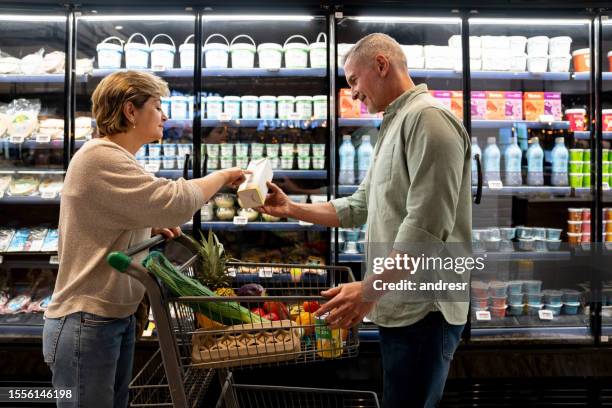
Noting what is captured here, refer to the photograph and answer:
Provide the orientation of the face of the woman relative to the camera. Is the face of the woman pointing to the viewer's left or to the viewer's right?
to the viewer's right

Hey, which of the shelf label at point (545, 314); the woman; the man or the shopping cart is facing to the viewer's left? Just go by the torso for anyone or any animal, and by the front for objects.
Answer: the man

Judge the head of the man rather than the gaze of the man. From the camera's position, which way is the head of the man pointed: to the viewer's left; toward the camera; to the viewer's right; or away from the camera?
to the viewer's left

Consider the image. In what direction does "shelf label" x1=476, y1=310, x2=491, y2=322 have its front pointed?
toward the camera

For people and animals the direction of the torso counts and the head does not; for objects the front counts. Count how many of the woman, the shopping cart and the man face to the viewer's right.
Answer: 2

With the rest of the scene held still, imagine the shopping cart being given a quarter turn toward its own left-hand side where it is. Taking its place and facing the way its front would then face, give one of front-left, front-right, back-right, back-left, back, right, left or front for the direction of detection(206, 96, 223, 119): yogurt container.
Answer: front

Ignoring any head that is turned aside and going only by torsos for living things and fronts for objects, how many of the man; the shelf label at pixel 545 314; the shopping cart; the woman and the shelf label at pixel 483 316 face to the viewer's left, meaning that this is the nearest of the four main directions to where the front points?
1

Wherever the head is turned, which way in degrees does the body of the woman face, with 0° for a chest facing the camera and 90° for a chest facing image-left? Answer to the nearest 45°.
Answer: approximately 270°

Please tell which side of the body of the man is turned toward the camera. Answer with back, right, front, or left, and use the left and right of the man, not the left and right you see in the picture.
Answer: left

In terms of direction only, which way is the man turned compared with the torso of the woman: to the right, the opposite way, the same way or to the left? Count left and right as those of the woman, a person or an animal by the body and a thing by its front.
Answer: the opposite way

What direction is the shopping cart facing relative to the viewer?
to the viewer's right
